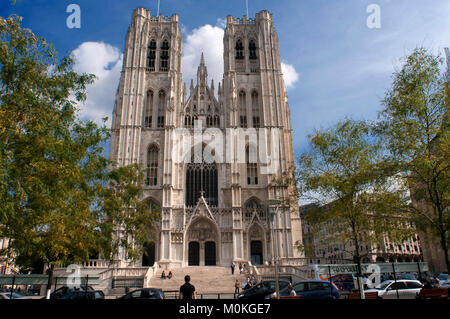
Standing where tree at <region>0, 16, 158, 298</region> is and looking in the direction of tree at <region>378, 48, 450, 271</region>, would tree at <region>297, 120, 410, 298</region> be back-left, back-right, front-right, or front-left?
front-left

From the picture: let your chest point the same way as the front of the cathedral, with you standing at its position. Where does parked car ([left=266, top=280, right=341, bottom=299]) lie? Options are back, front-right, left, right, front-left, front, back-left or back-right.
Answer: front

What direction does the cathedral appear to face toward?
toward the camera

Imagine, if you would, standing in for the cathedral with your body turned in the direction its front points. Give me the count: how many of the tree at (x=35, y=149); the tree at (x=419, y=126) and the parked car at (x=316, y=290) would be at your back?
0

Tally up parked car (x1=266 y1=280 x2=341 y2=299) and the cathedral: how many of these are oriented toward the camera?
1

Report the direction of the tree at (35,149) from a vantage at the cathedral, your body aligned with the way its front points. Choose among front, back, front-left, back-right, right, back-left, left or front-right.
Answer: front

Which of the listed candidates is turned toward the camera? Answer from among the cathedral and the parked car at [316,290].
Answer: the cathedral

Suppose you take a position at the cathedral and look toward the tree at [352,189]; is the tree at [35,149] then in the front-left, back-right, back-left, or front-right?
front-right

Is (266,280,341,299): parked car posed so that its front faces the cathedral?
no
